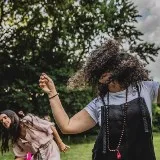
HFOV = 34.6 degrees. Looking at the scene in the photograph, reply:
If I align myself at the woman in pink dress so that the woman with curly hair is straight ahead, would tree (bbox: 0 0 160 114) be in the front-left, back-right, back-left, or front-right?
back-left

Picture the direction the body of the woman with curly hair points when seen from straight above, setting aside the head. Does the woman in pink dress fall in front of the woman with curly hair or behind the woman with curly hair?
behind

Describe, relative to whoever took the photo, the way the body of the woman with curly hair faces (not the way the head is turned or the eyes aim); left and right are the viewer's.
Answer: facing the viewer

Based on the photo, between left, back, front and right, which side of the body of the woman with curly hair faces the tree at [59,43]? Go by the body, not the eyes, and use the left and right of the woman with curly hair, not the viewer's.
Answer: back

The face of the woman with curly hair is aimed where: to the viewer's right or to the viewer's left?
to the viewer's left
